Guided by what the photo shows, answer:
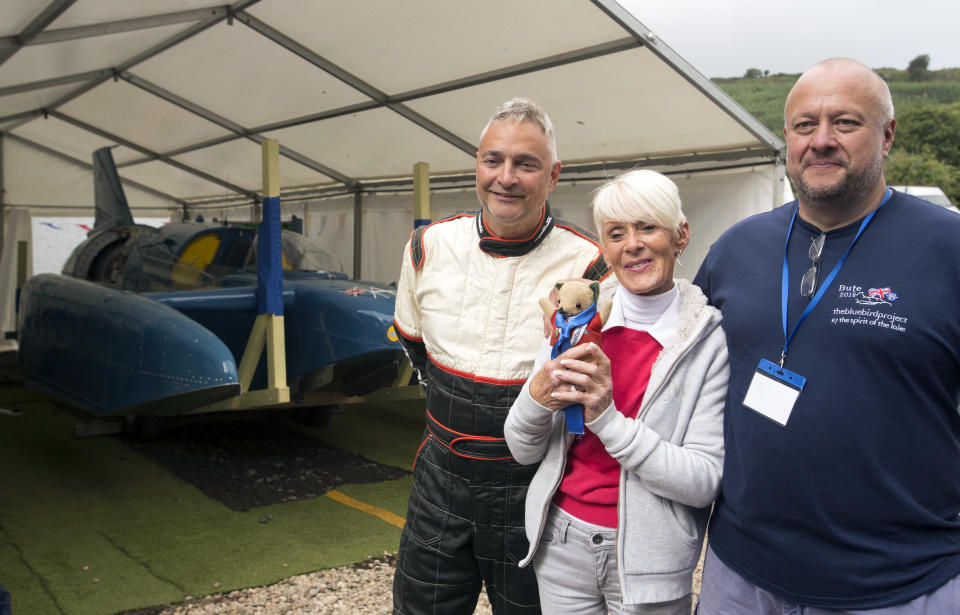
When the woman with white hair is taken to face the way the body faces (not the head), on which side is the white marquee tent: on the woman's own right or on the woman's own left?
on the woman's own right

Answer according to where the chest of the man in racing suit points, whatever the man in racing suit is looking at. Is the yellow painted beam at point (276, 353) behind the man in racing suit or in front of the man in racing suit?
behind

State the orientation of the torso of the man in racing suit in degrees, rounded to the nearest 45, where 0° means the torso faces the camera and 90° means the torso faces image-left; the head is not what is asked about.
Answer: approximately 0°

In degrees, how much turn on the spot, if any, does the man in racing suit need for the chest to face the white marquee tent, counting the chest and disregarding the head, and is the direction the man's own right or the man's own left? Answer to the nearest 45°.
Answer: approximately 180°

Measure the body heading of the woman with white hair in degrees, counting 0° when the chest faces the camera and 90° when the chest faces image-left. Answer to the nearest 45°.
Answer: approximately 45°
